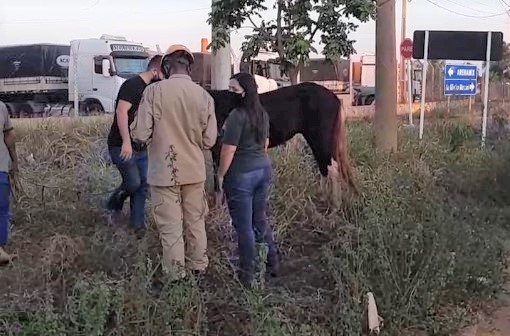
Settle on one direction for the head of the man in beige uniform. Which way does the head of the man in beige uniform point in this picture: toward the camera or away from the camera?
away from the camera

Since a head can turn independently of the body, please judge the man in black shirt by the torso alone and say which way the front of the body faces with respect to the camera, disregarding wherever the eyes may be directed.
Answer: to the viewer's right

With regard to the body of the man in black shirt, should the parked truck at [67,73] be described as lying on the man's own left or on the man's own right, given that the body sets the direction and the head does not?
on the man's own left

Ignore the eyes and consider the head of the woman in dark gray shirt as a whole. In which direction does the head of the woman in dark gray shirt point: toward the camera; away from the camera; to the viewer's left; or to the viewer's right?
to the viewer's left

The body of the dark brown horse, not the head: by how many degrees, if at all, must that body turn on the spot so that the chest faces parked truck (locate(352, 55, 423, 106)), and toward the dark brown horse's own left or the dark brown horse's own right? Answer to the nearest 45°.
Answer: approximately 90° to the dark brown horse's own right

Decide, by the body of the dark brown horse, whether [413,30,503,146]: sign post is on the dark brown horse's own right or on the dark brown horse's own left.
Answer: on the dark brown horse's own right

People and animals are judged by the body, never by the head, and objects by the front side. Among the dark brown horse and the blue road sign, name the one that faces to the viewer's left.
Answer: the dark brown horse

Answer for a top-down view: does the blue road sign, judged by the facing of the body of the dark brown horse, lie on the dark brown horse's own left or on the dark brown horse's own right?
on the dark brown horse's own right

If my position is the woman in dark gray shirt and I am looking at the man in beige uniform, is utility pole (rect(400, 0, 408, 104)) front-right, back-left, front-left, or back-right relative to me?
back-right

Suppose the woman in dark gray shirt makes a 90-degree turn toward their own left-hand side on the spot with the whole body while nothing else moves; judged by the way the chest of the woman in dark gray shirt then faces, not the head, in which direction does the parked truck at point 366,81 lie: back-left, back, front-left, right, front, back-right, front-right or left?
back-right

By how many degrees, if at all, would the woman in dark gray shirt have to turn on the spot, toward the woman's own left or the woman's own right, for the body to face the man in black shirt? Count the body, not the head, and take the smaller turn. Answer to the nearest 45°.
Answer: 0° — they already face them

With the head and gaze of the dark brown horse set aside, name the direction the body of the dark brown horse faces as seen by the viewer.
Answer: to the viewer's left

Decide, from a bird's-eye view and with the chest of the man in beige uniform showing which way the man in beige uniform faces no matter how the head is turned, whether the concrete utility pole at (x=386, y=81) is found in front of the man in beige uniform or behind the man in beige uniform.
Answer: in front

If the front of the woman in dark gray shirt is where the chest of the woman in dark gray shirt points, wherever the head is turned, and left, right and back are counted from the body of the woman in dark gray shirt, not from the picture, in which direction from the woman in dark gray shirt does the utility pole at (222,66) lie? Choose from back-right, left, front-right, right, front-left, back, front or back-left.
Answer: front-right

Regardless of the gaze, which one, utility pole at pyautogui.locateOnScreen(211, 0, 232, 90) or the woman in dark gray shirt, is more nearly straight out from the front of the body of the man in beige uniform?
the utility pole
